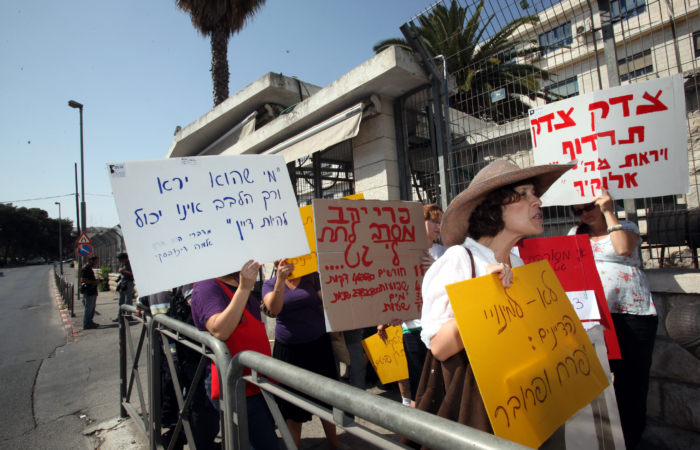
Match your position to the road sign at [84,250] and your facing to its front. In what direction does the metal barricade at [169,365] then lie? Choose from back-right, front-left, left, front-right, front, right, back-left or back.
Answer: front

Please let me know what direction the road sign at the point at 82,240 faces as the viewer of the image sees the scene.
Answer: facing the viewer

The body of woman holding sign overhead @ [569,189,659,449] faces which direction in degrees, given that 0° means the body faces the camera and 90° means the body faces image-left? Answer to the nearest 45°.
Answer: approximately 45°

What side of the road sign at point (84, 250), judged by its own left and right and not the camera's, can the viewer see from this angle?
front

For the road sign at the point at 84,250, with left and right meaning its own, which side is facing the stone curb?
front

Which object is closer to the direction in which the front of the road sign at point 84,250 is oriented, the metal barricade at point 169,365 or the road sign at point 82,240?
the metal barricade

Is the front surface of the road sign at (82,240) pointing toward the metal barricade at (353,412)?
yes

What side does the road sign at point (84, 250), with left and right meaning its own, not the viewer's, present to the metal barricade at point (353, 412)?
front

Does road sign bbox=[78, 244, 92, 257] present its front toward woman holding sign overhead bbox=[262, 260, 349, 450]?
yes

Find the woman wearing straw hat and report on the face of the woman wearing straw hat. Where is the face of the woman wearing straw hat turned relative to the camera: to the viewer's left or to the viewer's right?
to the viewer's right

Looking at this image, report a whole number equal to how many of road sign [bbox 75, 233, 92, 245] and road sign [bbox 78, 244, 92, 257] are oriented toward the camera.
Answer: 2

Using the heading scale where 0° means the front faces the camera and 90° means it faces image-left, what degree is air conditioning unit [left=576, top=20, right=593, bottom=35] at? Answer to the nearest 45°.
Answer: approximately 45°

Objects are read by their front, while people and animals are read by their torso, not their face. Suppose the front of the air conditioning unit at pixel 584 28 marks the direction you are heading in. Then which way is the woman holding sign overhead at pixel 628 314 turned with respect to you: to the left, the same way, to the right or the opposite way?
the same way
